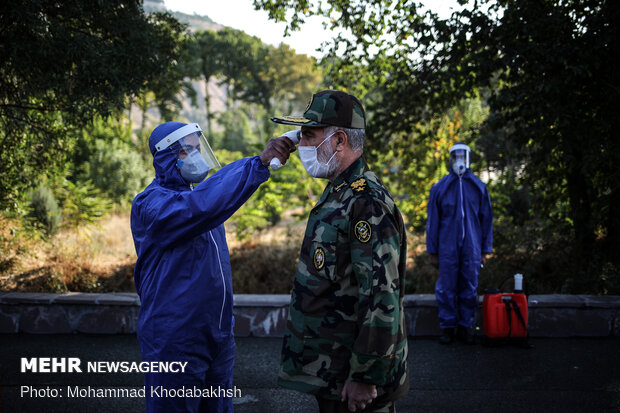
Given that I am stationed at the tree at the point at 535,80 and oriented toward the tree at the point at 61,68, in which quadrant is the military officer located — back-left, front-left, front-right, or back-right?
front-left

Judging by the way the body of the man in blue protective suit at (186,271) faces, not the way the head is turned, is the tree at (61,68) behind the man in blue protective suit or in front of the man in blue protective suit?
behind

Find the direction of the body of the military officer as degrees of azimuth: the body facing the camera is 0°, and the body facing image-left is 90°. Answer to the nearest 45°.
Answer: approximately 90°

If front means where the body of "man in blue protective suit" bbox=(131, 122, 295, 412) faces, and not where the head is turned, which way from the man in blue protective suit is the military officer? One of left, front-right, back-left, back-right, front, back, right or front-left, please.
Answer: front

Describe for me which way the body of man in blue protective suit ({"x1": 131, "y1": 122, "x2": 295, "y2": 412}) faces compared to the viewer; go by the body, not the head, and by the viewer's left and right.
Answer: facing the viewer and to the right of the viewer

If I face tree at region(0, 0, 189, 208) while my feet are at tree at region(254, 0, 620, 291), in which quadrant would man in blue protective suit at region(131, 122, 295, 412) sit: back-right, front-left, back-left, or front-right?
front-left

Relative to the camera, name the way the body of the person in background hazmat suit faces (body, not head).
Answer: toward the camera

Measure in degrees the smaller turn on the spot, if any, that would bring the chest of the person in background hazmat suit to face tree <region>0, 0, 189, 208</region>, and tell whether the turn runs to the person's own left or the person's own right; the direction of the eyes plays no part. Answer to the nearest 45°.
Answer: approximately 90° to the person's own right

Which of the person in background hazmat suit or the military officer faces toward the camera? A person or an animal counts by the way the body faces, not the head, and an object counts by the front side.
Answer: the person in background hazmat suit

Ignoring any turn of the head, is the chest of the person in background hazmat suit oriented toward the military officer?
yes

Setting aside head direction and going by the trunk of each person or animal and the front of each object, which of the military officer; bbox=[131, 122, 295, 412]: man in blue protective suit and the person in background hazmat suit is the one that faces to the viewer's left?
the military officer

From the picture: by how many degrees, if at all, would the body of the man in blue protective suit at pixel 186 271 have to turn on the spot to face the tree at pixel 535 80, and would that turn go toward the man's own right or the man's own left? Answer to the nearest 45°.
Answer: approximately 90° to the man's own left

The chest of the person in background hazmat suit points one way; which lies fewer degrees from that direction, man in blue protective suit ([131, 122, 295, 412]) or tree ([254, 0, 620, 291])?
the man in blue protective suit
